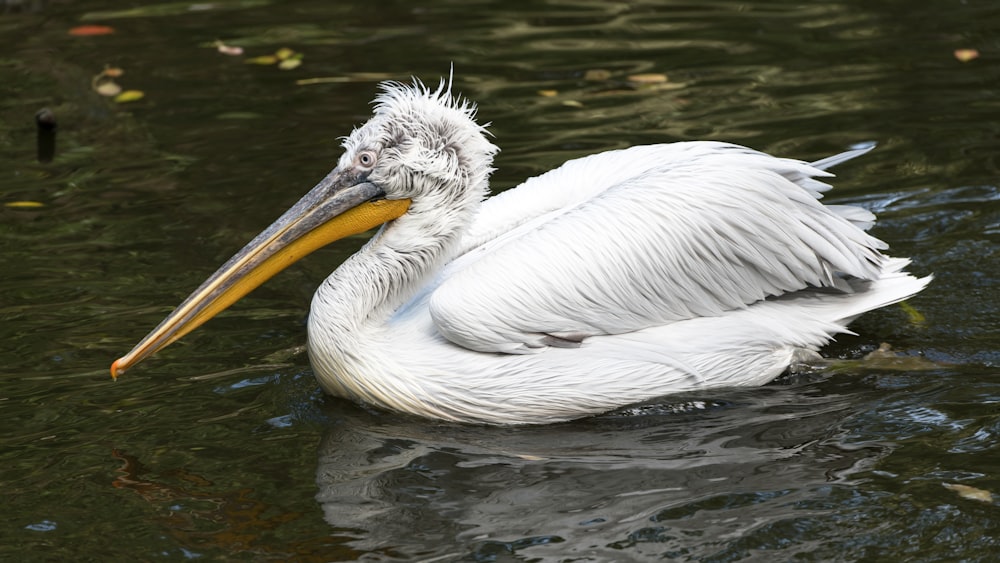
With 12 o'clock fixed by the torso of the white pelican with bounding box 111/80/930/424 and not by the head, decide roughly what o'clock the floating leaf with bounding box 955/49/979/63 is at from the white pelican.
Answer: The floating leaf is roughly at 4 o'clock from the white pelican.

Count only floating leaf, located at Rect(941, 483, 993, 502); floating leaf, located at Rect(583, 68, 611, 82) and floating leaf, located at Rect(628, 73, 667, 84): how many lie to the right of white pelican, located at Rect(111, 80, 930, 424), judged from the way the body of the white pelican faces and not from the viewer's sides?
2

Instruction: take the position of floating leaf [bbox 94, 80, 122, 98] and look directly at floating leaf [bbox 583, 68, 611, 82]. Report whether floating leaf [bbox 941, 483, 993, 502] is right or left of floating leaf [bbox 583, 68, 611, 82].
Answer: right

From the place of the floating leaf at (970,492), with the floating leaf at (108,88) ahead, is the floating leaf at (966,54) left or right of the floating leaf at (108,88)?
right

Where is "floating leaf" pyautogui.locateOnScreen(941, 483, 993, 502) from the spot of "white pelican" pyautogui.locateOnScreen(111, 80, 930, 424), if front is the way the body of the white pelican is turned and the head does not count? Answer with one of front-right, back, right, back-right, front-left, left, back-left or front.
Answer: back-left

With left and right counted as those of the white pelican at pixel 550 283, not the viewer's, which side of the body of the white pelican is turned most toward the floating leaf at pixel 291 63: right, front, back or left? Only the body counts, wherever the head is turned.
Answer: right

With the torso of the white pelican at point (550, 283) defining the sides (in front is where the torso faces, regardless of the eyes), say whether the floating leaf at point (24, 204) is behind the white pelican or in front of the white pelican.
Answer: in front

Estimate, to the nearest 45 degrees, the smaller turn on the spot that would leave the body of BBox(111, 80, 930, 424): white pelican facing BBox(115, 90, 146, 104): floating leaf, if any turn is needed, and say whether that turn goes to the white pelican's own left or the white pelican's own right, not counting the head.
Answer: approximately 45° to the white pelican's own right

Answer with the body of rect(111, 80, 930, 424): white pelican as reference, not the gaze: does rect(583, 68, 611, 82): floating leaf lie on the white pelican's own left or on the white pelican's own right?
on the white pelican's own right

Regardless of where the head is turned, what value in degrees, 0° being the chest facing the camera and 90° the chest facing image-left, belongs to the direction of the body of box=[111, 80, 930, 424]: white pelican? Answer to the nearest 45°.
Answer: approximately 90°

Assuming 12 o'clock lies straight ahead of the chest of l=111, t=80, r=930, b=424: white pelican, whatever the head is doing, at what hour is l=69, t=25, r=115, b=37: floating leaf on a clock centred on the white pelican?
The floating leaf is roughly at 2 o'clock from the white pelican.

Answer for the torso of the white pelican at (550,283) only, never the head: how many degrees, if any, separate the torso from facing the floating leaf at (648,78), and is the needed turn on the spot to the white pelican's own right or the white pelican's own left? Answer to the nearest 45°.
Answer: approximately 90° to the white pelican's own right

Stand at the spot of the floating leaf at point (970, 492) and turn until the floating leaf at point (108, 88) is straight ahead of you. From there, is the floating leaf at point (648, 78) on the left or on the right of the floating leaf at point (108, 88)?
right
